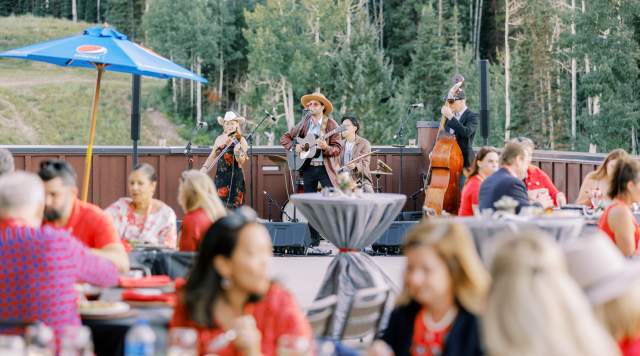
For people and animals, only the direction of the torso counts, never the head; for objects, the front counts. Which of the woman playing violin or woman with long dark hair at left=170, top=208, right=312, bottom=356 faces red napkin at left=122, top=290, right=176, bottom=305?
the woman playing violin

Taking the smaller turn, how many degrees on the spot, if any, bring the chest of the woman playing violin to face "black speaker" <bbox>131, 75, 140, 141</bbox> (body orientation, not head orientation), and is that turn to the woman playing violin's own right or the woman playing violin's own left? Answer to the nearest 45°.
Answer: approximately 90° to the woman playing violin's own right

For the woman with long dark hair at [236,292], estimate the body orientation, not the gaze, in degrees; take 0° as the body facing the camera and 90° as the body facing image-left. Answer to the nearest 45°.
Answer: approximately 315°

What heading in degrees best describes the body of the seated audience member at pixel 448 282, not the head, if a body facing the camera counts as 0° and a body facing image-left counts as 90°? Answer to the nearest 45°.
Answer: approximately 45°

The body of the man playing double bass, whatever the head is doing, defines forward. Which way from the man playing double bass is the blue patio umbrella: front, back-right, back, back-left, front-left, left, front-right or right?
front

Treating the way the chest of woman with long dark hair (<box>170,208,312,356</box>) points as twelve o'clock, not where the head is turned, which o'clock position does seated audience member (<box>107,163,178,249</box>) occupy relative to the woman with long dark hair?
The seated audience member is roughly at 7 o'clock from the woman with long dark hair.

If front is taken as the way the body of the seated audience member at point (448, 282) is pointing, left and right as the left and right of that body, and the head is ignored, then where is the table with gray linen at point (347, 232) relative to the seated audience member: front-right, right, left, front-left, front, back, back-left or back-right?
back-right

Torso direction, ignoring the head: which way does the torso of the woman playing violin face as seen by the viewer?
toward the camera

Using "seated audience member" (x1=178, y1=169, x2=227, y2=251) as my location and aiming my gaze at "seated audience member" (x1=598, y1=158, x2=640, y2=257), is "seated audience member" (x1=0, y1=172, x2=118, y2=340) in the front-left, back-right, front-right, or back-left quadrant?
back-right

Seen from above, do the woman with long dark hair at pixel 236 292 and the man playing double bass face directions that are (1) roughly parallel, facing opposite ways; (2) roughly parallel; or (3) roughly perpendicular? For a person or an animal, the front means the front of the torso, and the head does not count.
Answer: roughly perpendicular

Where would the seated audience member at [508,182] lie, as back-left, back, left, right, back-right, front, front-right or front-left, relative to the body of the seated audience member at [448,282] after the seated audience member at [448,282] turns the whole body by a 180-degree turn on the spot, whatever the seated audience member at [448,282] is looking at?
front-left

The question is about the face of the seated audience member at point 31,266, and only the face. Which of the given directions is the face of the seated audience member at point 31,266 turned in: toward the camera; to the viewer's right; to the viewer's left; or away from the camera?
away from the camera
